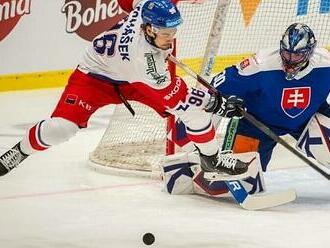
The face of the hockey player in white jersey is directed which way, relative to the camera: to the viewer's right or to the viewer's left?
to the viewer's right

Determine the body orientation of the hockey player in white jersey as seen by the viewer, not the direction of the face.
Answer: to the viewer's right

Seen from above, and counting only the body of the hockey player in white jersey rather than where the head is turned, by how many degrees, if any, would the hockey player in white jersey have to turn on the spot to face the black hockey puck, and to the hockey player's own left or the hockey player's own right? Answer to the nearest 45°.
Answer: approximately 90° to the hockey player's own right

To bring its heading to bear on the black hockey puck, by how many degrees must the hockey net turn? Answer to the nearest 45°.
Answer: approximately 45° to its right

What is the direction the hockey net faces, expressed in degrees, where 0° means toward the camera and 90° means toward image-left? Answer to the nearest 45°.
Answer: approximately 315°
